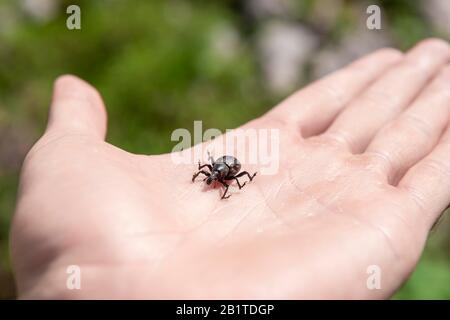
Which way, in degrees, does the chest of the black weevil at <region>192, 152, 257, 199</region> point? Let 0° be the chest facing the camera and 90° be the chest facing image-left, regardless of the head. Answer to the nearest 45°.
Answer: approximately 45°
